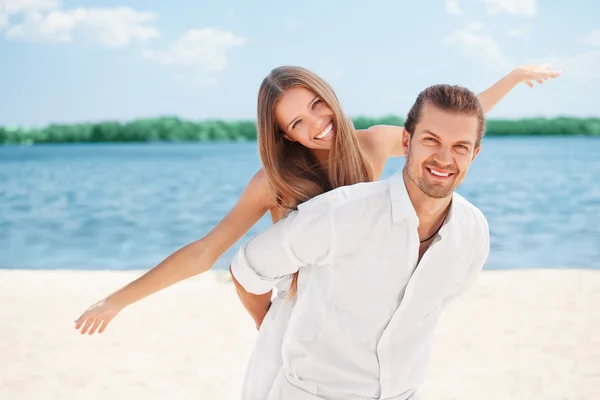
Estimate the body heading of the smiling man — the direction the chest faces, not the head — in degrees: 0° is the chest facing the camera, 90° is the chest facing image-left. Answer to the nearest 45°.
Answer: approximately 315°
